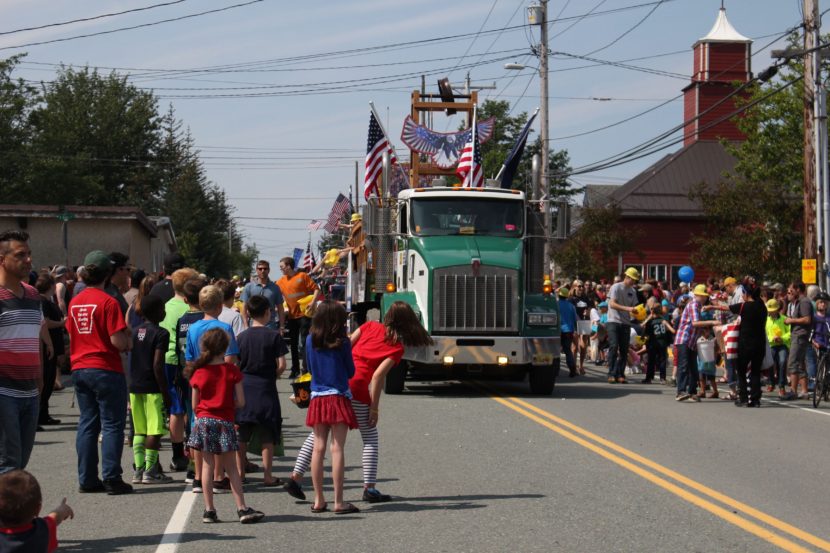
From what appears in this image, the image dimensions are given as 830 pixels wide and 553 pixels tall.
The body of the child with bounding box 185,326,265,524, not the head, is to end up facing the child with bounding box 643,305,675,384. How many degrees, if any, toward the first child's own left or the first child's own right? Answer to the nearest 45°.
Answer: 0° — they already face them

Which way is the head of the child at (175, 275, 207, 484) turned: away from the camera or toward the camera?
away from the camera

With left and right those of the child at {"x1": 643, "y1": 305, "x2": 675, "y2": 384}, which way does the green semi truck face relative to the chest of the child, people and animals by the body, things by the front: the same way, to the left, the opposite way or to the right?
the opposite way

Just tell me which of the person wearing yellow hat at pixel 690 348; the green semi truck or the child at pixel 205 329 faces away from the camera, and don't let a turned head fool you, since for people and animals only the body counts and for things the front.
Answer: the child

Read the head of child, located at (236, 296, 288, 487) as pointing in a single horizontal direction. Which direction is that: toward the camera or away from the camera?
away from the camera

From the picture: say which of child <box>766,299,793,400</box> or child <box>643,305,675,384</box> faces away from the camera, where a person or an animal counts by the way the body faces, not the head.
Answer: child <box>643,305,675,384</box>

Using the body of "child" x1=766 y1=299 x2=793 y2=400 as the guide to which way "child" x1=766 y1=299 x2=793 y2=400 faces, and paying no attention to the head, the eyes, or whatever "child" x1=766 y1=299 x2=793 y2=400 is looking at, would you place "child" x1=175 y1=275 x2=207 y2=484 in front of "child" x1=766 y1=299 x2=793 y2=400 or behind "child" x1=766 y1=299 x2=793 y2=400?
in front

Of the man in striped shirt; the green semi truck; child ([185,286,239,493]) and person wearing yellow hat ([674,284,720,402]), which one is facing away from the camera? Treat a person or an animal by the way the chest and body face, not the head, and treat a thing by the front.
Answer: the child

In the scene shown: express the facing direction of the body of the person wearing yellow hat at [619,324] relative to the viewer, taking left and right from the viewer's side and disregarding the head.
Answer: facing the viewer and to the right of the viewer

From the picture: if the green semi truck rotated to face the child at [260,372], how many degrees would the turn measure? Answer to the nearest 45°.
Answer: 0° — it already faces them

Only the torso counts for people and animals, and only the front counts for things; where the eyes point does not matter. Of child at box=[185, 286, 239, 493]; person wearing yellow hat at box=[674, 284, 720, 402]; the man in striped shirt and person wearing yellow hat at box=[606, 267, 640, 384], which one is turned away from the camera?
the child

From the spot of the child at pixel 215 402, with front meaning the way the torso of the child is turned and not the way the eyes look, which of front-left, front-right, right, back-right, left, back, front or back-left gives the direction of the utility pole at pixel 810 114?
front

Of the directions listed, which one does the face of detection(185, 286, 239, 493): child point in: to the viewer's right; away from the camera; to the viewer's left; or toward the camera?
away from the camera

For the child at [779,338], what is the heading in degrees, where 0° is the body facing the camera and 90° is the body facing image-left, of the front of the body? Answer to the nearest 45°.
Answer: approximately 45°
